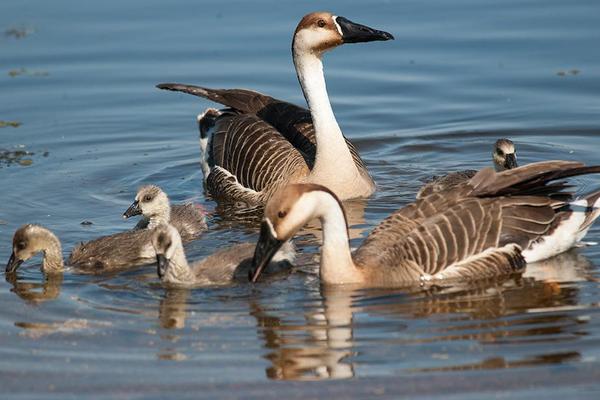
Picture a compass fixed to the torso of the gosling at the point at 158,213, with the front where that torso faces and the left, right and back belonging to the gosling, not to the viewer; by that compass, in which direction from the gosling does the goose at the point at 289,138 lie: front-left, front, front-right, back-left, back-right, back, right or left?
back-right

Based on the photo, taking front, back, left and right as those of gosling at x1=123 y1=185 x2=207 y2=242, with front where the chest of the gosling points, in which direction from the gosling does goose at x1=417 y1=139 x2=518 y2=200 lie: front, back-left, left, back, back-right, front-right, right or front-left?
back

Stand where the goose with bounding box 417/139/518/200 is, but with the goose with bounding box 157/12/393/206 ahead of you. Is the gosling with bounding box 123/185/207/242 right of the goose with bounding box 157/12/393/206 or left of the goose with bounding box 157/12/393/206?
left

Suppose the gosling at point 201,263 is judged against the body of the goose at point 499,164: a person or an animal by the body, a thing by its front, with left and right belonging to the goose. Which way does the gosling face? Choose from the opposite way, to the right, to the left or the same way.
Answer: the opposite way

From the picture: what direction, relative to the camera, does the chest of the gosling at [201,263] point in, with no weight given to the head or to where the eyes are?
to the viewer's left

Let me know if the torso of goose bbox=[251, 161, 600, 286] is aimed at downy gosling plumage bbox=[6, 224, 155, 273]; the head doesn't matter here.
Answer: yes

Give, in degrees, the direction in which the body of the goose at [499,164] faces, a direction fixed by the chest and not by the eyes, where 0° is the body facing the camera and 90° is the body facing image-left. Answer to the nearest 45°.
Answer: approximately 270°

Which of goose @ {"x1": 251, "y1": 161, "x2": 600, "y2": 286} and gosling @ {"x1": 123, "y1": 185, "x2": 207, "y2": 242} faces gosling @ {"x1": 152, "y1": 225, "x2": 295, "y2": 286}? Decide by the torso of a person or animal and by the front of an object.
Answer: the goose

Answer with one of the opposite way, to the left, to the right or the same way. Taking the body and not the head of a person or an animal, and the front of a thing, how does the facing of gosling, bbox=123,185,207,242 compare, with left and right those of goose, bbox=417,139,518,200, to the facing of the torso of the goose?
the opposite way

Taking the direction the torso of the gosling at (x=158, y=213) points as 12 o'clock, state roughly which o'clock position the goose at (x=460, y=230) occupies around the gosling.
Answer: The goose is roughly at 7 o'clock from the gosling.

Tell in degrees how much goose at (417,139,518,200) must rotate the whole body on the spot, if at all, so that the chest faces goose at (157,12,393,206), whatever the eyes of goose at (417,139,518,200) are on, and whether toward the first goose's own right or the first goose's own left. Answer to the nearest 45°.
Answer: approximately 180°

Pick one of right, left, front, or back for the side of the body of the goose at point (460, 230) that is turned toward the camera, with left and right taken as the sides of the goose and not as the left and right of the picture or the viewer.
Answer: left

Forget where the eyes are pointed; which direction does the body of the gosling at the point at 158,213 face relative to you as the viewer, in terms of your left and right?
facing to the left of the viewer

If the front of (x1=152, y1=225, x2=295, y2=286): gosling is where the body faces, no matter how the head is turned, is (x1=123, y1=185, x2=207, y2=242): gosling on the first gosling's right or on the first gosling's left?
on the first gosling's right

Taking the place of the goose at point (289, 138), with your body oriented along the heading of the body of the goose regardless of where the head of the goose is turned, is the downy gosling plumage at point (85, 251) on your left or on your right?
on your right
